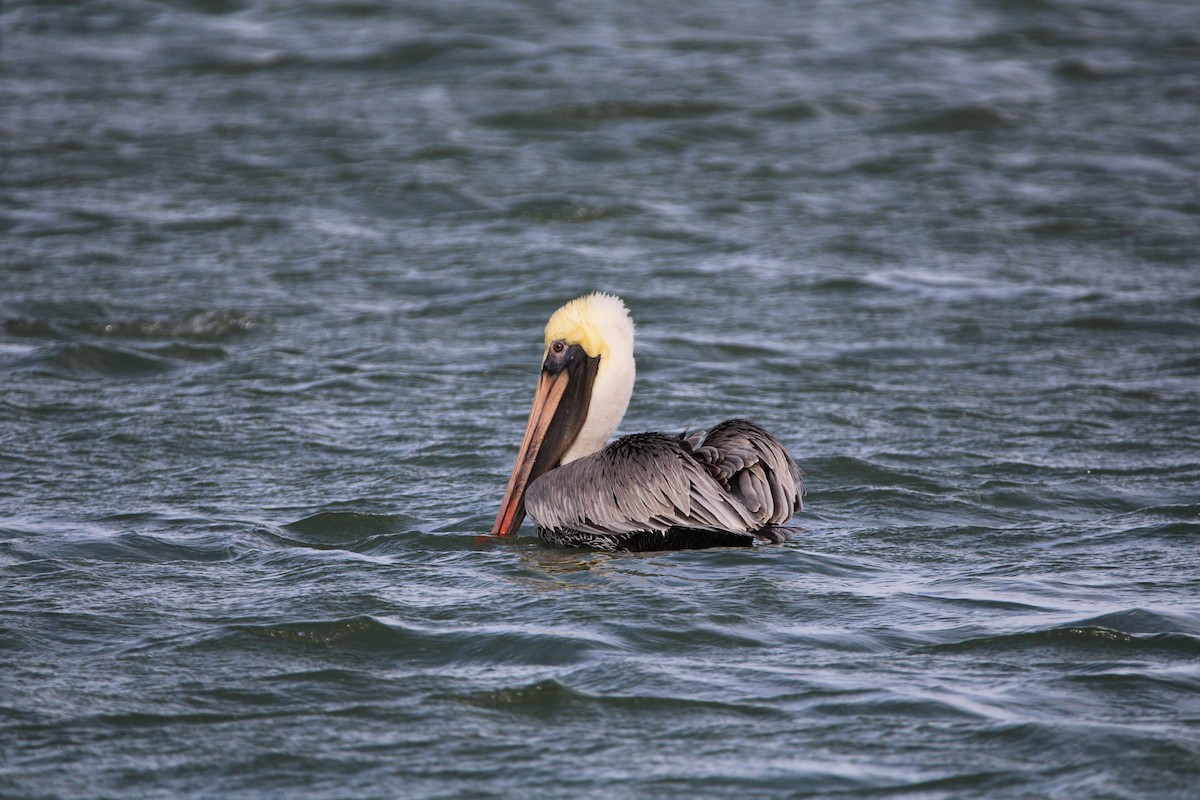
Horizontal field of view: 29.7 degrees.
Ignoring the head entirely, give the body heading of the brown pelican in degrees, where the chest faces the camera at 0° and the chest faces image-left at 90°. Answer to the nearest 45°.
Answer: approximately 90°
